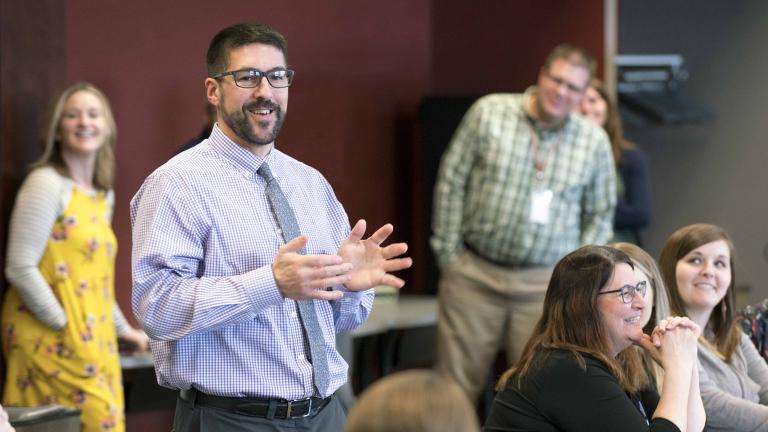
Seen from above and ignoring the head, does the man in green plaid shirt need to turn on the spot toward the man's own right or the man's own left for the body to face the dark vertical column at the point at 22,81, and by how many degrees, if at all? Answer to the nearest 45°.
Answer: approximately 90° to the man's own right

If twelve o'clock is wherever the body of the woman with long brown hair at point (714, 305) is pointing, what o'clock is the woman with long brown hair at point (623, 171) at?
the woman with long brown hair at point (623, 171) is roughly at 4 o'clock from the woman with long brown hair at point (714, 305).

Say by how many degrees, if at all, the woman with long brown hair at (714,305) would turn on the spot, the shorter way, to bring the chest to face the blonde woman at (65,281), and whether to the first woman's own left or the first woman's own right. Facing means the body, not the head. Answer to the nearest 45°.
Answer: approximately 45° to the first woman's own right

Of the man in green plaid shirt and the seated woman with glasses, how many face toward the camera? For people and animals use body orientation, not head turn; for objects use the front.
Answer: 1

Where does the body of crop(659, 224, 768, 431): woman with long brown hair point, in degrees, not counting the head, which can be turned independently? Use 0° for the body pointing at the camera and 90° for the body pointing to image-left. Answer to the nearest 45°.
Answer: approximately 45°

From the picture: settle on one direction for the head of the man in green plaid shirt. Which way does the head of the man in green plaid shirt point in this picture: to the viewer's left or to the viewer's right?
to the viewer's left
